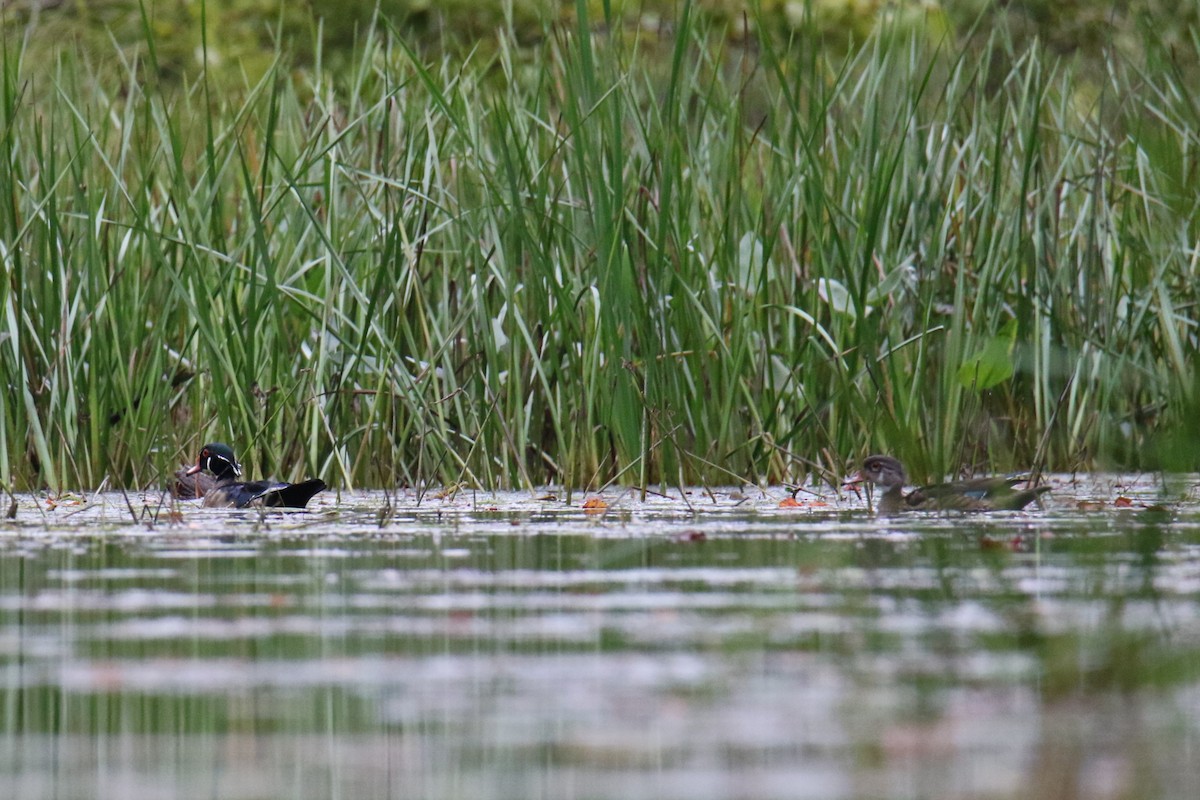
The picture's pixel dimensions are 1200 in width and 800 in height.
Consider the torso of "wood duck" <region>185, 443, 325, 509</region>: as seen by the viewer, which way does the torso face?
to the viewer's left

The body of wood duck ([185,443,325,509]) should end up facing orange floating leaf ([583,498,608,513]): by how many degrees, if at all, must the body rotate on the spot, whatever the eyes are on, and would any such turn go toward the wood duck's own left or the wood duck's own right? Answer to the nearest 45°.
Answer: approximately 135° to the wood duck's own left
